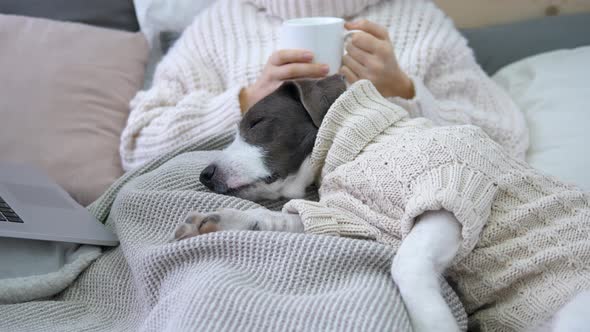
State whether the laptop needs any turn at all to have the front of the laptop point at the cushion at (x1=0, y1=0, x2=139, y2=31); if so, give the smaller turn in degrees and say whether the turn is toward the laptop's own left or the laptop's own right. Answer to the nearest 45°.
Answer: approximately 90° to the laptop's own left

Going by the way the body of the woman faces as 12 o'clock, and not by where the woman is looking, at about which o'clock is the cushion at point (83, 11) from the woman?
The cushion is roughly at 4 o'clock from the woman.

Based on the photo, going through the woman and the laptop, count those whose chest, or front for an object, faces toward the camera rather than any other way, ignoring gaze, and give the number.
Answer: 1

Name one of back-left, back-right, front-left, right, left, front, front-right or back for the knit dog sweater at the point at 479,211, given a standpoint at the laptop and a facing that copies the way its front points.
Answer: front-right

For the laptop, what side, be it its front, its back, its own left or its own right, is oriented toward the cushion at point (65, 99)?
left

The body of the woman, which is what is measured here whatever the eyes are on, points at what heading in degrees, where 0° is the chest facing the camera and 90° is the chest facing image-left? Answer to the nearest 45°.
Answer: approximately 0°

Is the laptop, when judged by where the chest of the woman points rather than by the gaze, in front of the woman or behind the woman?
in front
